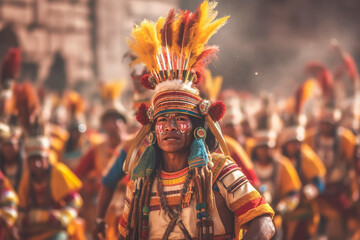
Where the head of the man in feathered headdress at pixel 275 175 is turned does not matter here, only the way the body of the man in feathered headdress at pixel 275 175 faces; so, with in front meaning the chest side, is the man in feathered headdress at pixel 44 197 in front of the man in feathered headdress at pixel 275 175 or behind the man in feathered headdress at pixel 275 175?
in front

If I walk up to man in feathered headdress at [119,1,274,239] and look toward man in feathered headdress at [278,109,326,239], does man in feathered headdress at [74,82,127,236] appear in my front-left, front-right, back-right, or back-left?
front-left

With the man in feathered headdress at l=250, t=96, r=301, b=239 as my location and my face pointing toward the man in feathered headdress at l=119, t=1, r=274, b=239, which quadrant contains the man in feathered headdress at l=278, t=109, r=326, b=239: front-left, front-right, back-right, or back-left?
back-left

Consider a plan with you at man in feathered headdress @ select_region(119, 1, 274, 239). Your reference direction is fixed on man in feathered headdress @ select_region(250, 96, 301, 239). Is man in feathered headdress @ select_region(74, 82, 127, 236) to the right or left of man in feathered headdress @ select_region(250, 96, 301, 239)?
left
